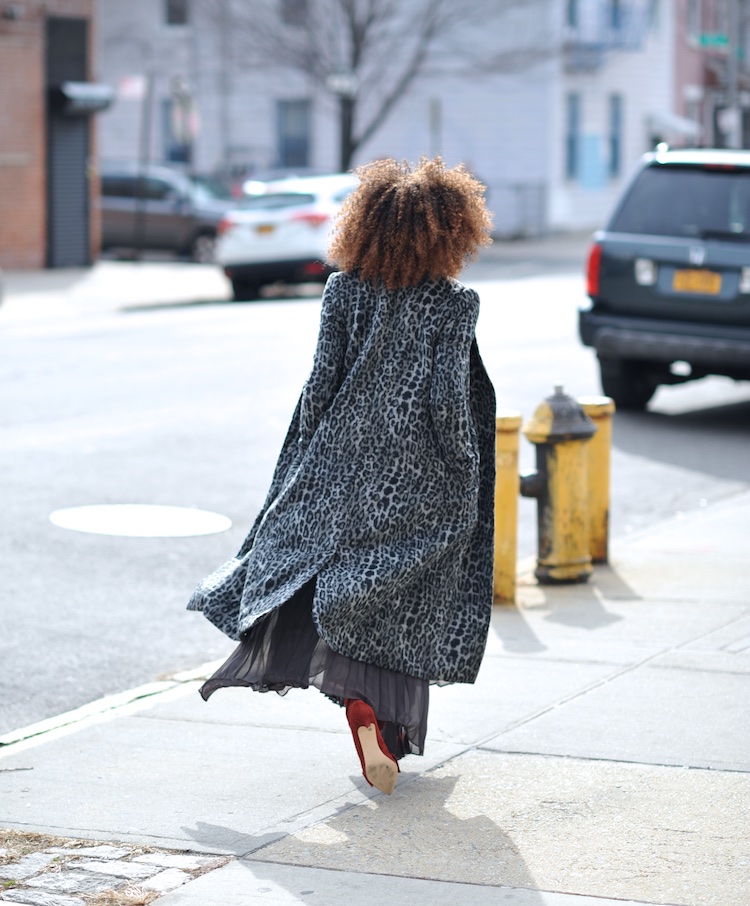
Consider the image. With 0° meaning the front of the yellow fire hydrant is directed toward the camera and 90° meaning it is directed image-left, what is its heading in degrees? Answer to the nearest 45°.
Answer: approximately 90°

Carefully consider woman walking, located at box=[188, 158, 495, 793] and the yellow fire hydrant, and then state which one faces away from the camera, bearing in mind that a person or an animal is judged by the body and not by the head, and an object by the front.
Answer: the woman walking

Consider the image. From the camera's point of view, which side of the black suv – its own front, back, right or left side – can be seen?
back

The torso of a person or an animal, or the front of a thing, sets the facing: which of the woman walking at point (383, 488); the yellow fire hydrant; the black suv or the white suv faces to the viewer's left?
the yellow fire hydrant

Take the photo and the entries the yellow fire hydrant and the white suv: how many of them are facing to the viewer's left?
1

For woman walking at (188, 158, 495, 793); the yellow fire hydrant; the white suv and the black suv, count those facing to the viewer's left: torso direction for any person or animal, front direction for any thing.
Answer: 1

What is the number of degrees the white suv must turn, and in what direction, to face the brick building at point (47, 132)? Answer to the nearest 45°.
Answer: approximately 90° to its left

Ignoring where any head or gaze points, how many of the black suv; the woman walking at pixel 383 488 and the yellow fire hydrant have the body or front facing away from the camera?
2

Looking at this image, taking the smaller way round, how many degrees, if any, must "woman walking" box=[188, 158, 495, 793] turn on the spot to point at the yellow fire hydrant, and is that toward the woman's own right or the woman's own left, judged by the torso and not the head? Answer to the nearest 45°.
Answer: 0° — they already face it

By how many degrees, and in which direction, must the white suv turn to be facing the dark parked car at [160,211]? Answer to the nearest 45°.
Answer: approximately 45° to its left

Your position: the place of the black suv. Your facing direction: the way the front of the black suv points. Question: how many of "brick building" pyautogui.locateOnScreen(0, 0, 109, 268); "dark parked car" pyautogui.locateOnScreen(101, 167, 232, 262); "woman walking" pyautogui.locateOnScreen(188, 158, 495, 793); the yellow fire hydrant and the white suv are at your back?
2

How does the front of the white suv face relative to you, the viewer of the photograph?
facing away from the viewer and to the right of the viewer

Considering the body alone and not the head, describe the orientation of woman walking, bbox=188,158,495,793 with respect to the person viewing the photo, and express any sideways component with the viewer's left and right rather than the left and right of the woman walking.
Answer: facing away from the viewer

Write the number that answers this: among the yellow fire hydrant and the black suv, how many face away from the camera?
1
